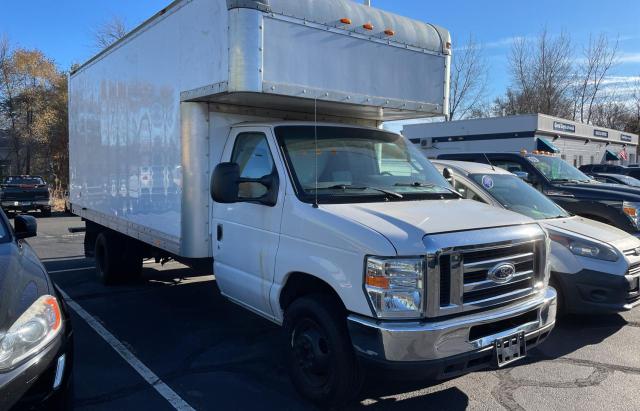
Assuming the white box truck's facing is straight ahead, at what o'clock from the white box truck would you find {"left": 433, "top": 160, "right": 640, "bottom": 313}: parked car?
The parked car is roughly at 10 o'clock from the white box truck.

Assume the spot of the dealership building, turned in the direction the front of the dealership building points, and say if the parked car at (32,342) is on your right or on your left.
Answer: on your right

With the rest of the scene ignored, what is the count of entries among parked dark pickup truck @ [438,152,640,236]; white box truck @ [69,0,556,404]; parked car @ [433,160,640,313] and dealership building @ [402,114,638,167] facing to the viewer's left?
0

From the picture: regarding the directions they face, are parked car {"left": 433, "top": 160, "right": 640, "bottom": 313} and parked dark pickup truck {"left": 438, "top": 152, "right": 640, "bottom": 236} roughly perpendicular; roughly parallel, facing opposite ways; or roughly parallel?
roughly parallel

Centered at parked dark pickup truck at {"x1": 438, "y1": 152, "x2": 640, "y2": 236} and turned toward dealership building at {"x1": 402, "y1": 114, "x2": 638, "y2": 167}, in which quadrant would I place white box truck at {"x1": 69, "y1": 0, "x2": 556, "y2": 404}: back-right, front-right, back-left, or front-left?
back-left

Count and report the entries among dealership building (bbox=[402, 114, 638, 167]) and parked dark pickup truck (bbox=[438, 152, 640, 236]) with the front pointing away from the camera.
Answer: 0

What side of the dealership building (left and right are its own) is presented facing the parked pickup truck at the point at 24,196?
right

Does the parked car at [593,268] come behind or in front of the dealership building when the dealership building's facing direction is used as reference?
in front

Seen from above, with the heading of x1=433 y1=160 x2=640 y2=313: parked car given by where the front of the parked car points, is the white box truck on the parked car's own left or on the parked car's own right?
on the parked car's own right

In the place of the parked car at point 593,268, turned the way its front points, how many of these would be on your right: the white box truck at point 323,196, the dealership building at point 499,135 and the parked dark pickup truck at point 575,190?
1

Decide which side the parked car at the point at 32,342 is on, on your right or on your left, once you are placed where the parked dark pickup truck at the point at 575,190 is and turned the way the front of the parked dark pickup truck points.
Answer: on your right

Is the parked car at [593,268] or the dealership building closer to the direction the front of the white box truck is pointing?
the parked car

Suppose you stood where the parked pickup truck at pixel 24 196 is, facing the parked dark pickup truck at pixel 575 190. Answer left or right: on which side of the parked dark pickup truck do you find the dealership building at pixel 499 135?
left

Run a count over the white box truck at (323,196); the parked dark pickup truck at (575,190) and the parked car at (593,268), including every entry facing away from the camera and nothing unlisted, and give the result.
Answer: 0

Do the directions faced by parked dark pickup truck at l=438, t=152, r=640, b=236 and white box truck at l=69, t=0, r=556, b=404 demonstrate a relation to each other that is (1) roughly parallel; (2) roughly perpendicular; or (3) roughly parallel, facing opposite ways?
roughly parallel

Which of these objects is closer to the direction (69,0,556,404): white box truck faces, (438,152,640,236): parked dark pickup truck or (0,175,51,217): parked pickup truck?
the parked dark pickup truck

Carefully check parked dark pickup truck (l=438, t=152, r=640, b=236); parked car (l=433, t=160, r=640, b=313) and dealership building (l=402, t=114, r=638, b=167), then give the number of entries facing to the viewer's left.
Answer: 0

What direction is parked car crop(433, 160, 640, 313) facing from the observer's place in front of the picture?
facing the viewer and to the right of the viewer
